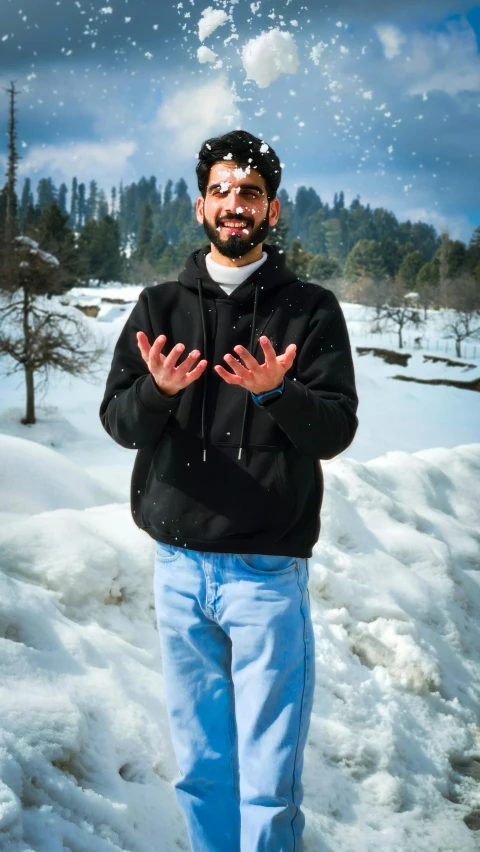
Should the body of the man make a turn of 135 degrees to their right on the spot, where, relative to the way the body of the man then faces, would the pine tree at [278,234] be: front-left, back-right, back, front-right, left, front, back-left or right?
front-right

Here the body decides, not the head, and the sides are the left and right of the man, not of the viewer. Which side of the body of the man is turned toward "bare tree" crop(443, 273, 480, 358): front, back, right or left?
back

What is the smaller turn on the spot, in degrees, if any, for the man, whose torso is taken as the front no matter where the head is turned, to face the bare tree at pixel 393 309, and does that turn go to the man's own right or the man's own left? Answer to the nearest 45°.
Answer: approximately 180°

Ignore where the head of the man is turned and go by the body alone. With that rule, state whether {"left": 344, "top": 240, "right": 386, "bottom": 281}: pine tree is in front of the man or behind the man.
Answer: behind

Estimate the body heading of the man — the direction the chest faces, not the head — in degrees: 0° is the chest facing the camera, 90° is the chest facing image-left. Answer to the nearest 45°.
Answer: approximately 0°

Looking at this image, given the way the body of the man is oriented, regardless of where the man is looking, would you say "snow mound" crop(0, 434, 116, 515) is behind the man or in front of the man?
behind
